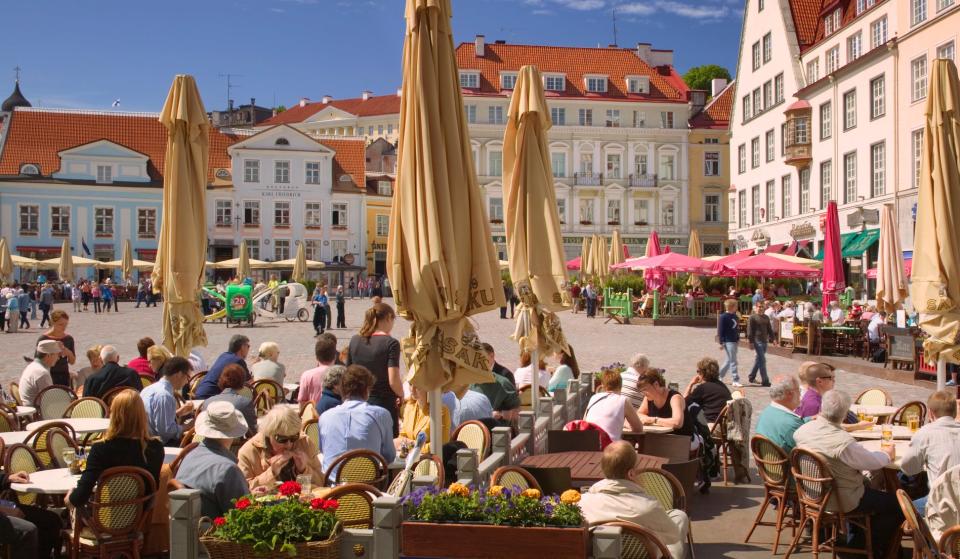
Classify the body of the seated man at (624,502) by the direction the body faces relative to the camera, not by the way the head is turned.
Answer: away from the camera

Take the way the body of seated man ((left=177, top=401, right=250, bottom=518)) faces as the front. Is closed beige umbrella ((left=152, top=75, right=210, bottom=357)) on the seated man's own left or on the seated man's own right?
on the seated man's own left

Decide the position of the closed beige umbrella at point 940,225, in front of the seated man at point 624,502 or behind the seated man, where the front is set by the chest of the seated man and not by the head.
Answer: in front

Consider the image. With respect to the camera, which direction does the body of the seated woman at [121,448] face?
away from the camera

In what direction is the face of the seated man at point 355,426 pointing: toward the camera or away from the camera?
away from the camera

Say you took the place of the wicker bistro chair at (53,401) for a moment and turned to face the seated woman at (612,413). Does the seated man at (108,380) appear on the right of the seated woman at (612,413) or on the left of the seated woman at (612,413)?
left

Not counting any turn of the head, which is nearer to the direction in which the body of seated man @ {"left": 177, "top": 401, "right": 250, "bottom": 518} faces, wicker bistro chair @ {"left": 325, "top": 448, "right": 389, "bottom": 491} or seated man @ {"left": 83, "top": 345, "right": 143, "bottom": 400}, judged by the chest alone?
the wicker bistro chair

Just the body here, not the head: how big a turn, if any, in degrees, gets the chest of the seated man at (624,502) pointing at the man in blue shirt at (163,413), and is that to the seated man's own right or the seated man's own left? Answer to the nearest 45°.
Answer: approximately 45° to the seated man's own left

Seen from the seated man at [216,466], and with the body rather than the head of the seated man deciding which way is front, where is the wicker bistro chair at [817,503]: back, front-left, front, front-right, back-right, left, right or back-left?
front-right

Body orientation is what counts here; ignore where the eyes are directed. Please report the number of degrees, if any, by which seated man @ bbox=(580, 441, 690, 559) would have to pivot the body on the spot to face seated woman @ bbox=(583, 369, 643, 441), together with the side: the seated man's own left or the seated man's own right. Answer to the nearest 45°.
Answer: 0° — they already face them

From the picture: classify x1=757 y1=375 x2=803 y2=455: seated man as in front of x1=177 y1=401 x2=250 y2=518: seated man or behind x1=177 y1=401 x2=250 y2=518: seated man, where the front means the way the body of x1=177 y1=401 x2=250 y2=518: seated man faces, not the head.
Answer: in front

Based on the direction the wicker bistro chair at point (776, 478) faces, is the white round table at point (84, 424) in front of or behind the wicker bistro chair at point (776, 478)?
behind
